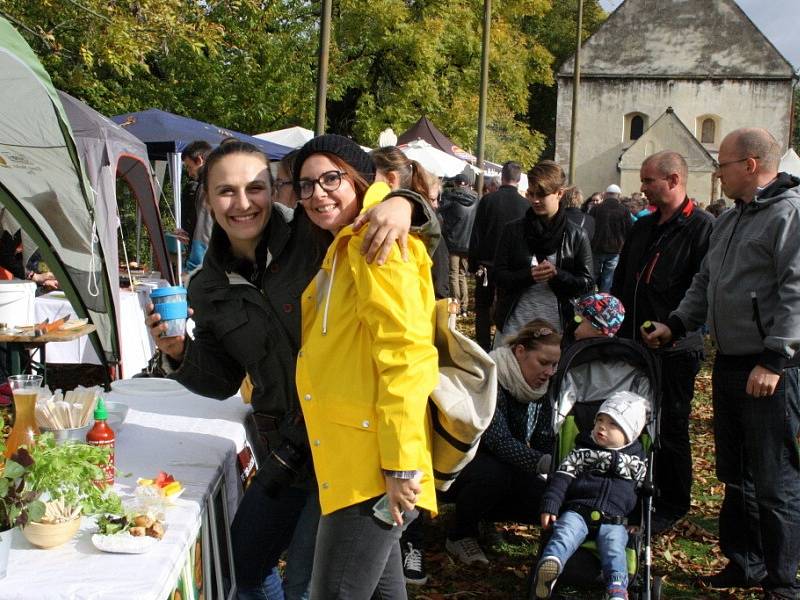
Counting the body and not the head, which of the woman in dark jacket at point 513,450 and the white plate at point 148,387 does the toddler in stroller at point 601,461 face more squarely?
the white plate

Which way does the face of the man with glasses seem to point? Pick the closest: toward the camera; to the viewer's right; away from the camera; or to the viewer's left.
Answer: to the viewer's left

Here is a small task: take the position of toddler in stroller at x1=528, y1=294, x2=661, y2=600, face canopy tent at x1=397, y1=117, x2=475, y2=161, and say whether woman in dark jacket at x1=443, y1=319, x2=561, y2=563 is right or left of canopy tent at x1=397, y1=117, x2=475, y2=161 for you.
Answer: left

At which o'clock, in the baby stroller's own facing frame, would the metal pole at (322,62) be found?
The metal pole is roughly at 5 o'clock from the baby stroller.

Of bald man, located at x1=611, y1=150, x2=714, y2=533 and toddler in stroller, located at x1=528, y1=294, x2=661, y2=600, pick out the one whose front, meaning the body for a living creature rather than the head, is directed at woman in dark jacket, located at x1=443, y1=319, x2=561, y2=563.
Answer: the bald man

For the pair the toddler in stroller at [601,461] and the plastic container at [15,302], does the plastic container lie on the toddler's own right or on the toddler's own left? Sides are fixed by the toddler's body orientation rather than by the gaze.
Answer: on the toddler's own right

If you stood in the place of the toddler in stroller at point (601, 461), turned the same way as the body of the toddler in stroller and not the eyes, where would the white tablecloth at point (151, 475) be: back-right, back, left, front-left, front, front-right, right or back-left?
front-right

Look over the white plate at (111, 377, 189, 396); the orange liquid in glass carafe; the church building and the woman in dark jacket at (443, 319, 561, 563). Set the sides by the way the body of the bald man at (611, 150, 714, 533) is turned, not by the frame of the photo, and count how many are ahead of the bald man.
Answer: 3

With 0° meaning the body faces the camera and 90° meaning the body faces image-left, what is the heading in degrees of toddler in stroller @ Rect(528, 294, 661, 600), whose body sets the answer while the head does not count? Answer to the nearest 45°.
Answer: approximately 0°
